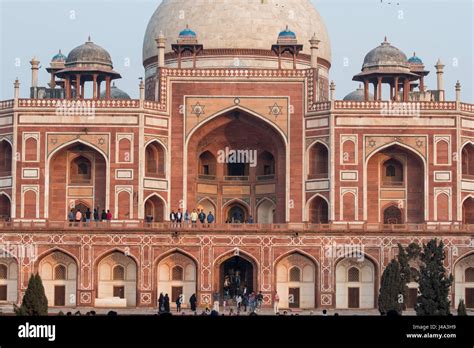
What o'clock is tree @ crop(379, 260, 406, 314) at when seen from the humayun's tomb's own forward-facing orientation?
The tree is roughly at 11 o'clock from the humayun's tomb.

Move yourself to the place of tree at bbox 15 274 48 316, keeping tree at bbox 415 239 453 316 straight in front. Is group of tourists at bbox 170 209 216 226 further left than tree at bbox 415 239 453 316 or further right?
left

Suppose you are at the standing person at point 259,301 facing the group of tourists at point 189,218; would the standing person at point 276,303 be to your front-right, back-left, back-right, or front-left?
back-right

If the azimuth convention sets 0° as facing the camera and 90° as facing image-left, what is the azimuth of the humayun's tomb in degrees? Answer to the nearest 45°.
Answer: approximately 0°

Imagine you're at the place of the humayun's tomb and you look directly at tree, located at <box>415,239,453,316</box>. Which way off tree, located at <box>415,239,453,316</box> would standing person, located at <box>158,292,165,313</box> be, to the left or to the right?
right

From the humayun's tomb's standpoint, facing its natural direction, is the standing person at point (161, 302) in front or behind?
in front

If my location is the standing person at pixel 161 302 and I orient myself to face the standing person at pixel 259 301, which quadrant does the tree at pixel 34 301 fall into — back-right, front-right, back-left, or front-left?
back-right

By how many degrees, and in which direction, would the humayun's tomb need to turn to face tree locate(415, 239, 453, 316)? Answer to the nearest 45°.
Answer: approximately 45° to its left
